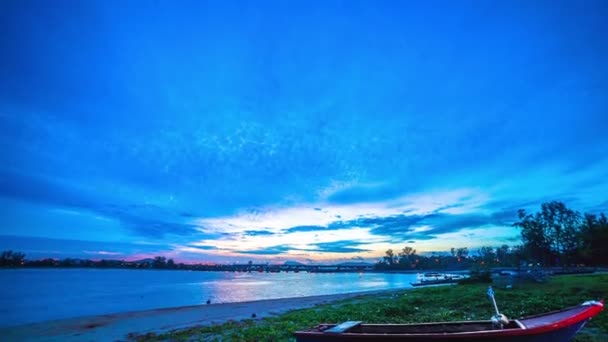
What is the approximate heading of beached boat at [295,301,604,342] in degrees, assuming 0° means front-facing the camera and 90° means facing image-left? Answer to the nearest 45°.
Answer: approximately 270°
